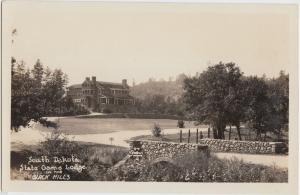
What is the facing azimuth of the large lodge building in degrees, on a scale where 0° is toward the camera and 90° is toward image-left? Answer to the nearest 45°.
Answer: approximately 315°

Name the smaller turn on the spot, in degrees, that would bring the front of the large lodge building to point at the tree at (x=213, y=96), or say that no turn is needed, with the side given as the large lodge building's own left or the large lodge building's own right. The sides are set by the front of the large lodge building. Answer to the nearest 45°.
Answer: approximately 45° to the large lodge building's own left
